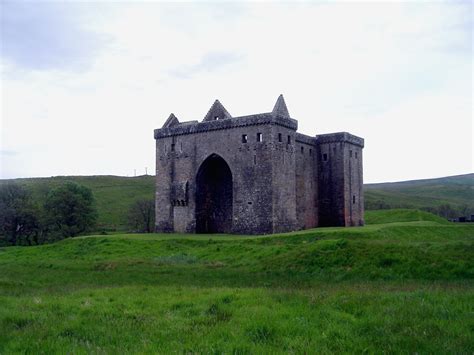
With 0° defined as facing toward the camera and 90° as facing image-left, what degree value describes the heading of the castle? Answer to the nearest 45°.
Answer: approximately 45°
